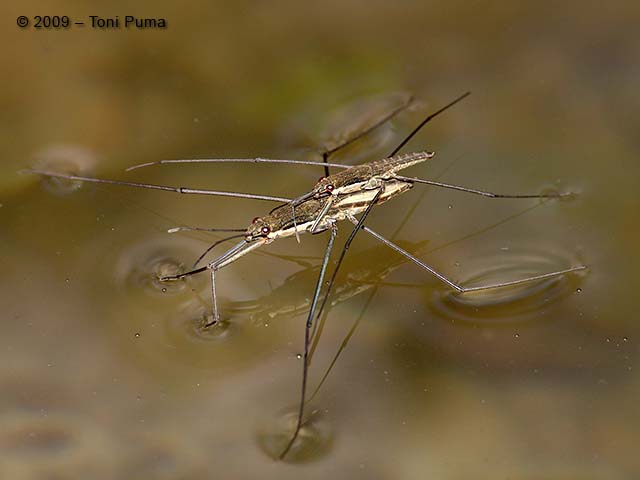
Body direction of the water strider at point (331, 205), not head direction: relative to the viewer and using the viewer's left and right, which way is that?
facing the viewer and to the left of the viewer
